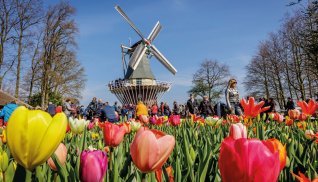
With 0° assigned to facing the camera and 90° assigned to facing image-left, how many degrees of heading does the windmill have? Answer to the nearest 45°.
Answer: approximately 315°

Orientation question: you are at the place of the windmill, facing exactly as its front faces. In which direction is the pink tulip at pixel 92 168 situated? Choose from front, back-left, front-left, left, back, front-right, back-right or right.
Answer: front-right

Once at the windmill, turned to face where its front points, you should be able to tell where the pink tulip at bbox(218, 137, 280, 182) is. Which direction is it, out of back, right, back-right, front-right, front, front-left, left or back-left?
front-right

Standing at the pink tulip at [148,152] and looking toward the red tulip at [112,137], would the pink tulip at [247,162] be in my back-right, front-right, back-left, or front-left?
back-right

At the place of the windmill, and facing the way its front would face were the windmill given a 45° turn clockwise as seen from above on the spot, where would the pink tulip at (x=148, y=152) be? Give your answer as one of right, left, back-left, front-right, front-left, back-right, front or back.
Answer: front
